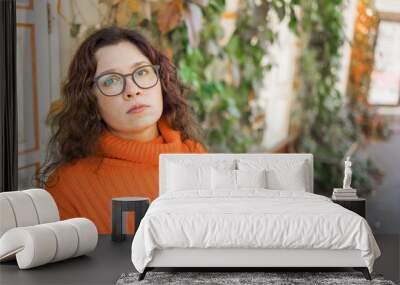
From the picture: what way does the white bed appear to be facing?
toward the camera

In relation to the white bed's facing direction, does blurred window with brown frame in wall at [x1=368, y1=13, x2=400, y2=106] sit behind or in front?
behind

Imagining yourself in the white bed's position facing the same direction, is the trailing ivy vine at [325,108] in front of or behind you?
behind
